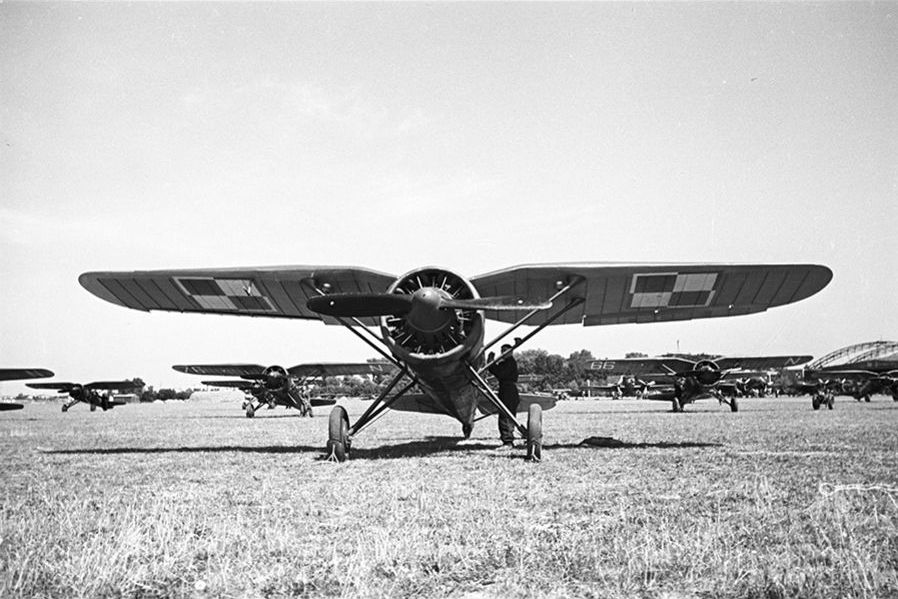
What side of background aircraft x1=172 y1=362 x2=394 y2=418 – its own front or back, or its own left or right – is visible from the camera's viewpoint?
front

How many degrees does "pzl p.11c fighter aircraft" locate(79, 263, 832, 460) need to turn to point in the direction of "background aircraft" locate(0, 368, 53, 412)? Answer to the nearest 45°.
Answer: approximately 135° to its right

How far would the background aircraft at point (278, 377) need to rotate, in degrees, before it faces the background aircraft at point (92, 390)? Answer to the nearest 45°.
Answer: approximately 135° to its right

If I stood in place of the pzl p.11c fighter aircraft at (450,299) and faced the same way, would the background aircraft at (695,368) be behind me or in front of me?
behind

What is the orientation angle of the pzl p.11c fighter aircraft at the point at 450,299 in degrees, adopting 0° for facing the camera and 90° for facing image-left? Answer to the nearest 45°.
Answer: approximately 0°

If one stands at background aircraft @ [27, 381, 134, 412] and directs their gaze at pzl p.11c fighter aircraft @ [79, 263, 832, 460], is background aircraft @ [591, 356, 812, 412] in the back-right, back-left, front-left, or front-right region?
front-left

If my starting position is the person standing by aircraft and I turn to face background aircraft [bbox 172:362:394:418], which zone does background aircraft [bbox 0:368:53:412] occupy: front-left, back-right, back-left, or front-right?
front-left

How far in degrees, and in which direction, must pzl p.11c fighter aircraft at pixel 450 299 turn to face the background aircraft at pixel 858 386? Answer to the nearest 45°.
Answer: approximately 135° to its left

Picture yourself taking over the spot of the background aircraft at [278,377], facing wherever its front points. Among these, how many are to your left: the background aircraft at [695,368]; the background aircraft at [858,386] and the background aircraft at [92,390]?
2

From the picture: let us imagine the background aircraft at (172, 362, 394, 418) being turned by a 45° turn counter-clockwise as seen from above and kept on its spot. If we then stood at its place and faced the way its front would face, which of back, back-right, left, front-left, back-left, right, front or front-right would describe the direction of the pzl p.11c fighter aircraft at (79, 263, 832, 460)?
front-right

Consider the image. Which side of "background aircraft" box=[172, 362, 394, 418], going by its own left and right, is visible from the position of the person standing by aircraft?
front

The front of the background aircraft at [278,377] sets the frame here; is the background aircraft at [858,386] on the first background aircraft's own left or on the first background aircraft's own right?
on the first background aircraft's own left
